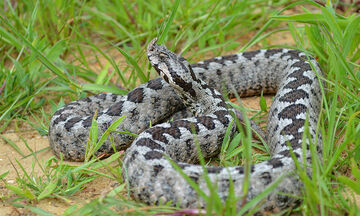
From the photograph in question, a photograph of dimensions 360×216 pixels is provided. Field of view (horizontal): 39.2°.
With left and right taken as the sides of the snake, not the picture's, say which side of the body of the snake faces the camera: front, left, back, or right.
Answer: left
